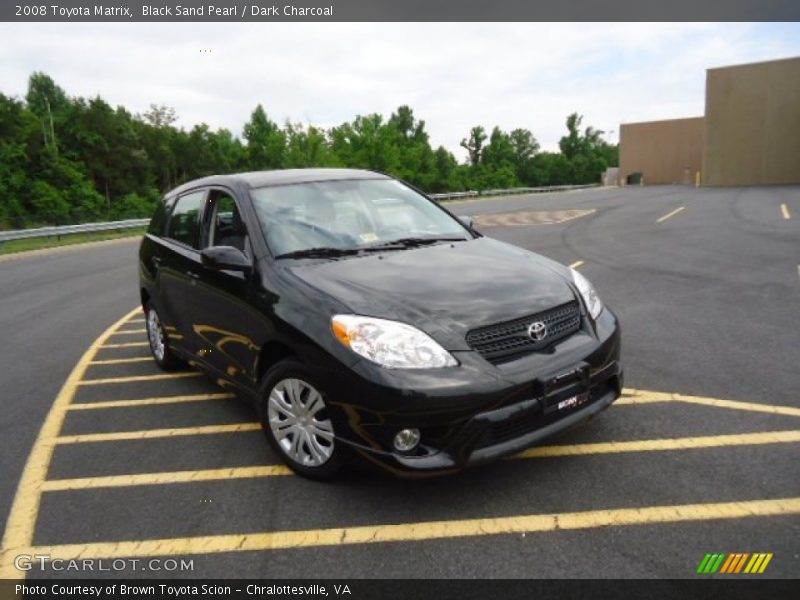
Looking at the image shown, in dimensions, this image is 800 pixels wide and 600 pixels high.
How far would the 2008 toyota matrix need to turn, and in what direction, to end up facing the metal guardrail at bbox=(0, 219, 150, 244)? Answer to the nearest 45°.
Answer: approximately 180°

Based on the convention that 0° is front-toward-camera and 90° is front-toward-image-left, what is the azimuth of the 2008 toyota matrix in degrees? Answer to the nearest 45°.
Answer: approximately 315°

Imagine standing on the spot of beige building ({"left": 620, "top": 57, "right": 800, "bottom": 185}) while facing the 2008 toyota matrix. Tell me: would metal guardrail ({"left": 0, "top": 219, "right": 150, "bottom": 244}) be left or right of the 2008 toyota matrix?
right

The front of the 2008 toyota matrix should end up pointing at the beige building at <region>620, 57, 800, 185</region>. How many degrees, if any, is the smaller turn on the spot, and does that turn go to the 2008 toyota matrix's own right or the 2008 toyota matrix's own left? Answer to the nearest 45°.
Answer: approximately 90° to the 2008 toyota matrix's own left
